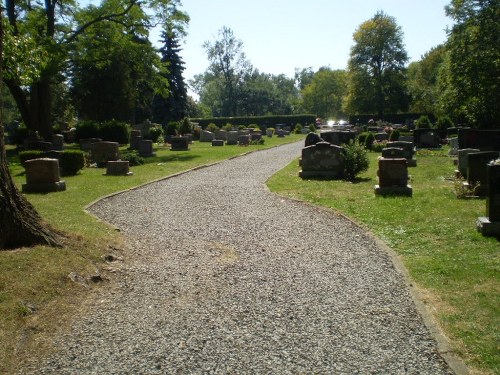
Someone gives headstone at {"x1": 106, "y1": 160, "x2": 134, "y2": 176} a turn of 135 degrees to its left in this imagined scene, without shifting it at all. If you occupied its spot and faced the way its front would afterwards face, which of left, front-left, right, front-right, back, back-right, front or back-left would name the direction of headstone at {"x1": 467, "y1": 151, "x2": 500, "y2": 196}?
right

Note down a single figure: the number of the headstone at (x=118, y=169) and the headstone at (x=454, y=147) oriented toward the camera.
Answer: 2

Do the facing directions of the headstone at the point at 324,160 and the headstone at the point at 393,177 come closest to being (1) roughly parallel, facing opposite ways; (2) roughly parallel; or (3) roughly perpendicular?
roughly parallel

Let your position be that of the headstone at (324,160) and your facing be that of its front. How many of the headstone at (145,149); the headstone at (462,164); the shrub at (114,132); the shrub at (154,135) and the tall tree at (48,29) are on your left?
1

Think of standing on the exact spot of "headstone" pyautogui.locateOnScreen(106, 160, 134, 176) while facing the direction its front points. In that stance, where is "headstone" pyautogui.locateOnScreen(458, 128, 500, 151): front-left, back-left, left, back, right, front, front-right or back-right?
left

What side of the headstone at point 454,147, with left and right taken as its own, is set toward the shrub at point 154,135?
right

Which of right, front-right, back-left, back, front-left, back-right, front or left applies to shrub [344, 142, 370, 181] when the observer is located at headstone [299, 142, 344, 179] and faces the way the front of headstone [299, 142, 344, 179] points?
left

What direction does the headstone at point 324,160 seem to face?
toward the camera

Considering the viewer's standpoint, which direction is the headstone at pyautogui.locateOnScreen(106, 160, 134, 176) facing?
facing the viewer

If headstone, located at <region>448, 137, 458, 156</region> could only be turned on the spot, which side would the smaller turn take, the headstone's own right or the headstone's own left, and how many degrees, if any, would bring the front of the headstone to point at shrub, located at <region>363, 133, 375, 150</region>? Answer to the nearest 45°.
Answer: approximately 135° to the headstone's own right

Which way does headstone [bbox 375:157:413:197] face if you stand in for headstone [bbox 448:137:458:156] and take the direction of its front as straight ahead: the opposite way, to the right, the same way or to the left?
the same way

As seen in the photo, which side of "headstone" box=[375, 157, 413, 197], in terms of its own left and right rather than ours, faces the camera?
front

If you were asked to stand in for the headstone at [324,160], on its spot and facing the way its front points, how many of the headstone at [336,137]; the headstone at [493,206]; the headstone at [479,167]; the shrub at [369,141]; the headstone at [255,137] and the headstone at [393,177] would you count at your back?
3

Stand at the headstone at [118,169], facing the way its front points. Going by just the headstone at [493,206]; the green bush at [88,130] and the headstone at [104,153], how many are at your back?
2

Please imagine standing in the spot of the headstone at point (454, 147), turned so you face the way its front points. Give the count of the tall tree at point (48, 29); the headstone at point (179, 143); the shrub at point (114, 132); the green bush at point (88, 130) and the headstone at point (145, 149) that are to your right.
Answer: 5

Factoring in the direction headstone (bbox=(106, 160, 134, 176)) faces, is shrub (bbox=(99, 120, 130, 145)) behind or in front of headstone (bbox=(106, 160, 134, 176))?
behind

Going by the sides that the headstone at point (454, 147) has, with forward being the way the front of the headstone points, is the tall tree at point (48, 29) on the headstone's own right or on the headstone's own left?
on the headstone's own right

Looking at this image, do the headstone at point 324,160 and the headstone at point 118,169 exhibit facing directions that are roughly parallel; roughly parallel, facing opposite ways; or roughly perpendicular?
roughly parallel
